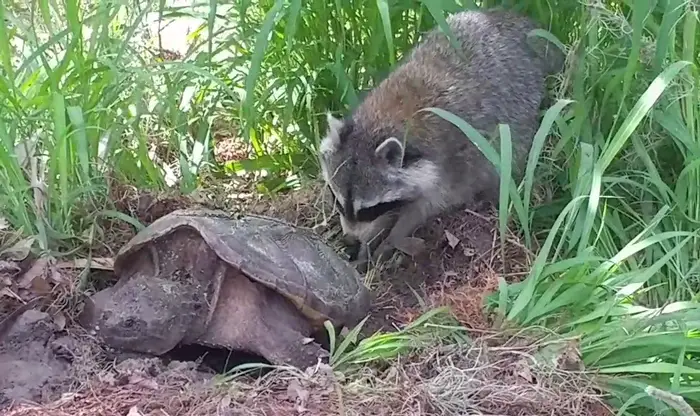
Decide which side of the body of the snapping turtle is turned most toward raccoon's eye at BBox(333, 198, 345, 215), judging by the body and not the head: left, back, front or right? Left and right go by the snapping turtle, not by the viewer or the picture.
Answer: back

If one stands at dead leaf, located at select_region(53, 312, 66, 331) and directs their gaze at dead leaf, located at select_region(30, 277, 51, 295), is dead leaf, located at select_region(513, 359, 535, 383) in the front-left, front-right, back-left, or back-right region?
back-right

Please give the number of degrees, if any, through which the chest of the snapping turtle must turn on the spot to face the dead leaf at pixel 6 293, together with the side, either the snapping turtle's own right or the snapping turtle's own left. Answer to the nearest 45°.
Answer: approximately 45° to the snapping turtle's own right

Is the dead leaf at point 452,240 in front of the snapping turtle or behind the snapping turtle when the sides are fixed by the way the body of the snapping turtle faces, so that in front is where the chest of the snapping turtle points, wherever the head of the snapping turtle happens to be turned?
behind

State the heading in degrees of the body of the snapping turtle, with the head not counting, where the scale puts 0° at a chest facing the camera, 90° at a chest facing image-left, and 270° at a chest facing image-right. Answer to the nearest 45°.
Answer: approximately 45°
